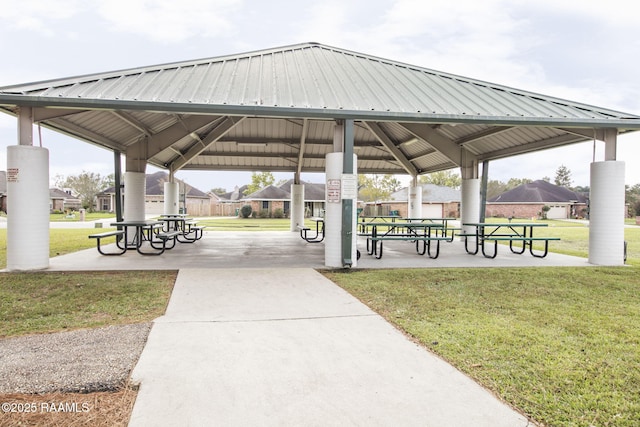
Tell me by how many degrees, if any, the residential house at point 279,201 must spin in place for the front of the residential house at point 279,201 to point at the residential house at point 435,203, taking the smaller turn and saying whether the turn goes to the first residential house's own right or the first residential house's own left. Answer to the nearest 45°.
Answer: approximately 90° to the first residential house's own left

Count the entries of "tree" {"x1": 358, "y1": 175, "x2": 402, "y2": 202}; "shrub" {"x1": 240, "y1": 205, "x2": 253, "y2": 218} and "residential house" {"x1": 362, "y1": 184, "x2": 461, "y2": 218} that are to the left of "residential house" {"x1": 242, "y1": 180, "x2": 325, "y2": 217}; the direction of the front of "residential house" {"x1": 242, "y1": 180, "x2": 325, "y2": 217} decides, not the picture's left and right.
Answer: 2

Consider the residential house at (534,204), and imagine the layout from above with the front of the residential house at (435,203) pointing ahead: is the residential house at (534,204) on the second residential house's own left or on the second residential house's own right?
on the second residential house's own left

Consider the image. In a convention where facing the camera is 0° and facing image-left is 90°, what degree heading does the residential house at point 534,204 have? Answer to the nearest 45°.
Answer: approximately 0°

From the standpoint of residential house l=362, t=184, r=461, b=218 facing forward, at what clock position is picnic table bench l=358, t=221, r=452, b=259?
The picnic table bench is roughly at 12 o'clock from the residential house.

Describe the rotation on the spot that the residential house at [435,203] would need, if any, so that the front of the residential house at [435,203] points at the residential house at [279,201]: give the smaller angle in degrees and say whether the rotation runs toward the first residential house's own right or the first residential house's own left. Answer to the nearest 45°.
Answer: approximately 90° to the first residential house's own right

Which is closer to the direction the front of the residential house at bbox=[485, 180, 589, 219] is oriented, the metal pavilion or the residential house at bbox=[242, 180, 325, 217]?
the metal pavilion

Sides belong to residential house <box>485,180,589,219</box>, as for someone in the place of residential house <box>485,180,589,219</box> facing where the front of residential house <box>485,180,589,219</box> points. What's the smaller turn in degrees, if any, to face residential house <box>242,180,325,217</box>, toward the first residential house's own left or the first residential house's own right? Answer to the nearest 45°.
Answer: approximately 45° to the first residential house's own right

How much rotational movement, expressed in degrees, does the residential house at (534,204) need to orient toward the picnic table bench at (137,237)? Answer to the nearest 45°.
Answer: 0° — it already faces it

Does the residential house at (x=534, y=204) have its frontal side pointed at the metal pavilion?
yes

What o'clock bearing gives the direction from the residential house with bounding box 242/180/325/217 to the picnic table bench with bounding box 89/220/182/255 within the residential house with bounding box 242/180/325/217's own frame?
The picnic table bench is roughly at 12 o'clock from the residential house.
